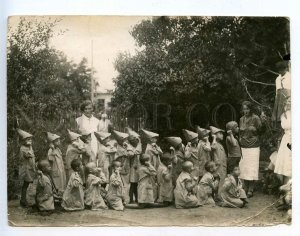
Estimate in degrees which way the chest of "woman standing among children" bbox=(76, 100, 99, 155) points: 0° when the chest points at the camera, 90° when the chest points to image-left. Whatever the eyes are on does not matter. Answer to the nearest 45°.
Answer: approximately 0°

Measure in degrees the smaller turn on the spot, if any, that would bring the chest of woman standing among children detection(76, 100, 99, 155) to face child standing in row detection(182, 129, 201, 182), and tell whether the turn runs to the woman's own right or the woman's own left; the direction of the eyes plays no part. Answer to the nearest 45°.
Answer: approximately 90° to the woman's own left

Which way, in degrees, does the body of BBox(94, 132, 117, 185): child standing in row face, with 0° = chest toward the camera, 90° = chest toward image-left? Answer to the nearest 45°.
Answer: approximately 315°

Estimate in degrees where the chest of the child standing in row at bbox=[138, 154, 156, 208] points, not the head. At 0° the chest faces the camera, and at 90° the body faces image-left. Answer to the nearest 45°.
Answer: approximately 315°
